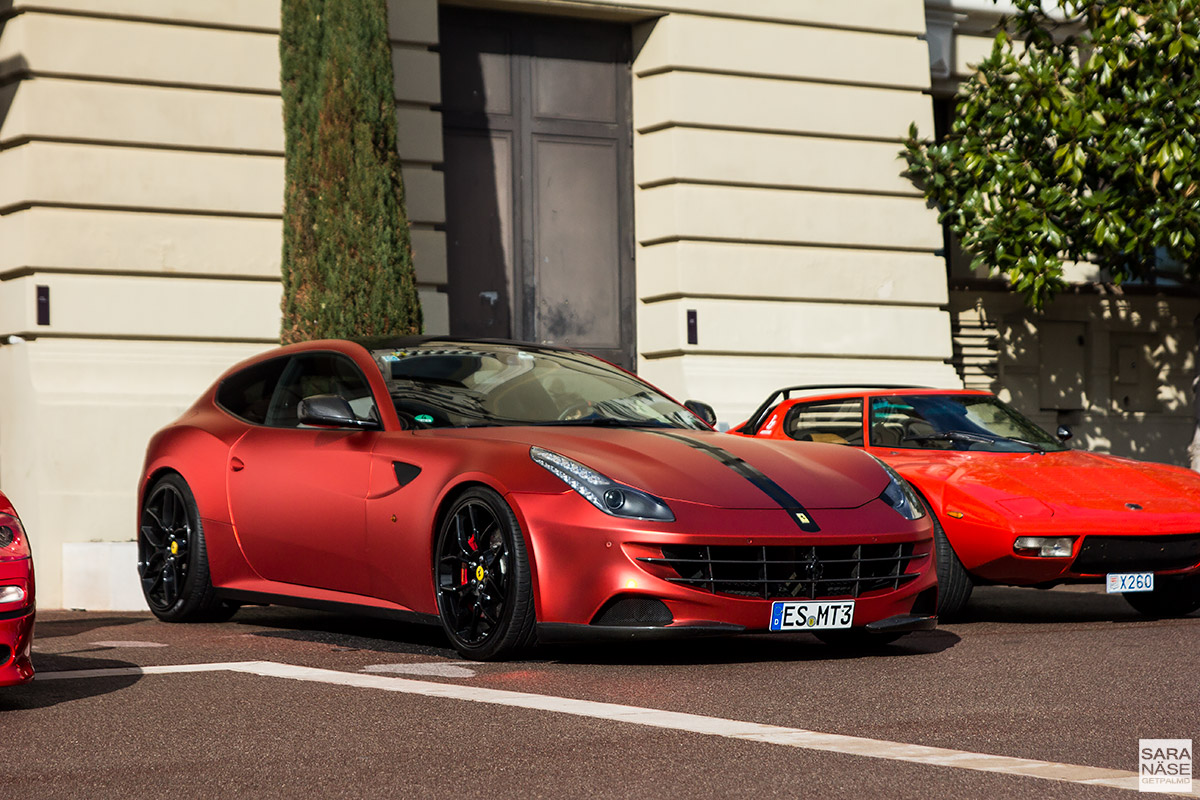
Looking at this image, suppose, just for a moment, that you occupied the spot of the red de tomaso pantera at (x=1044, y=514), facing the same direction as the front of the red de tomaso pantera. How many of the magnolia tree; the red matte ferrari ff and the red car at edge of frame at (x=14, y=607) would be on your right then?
2

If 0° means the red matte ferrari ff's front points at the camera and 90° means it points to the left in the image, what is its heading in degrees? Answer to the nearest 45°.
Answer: approximately 315°

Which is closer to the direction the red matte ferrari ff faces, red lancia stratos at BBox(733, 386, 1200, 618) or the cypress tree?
the red lancia stratos

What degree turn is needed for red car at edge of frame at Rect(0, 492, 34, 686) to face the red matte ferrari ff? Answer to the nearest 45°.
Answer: approximately 45° to its left

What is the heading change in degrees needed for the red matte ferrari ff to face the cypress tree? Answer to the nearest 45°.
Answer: approximately 135° to its left

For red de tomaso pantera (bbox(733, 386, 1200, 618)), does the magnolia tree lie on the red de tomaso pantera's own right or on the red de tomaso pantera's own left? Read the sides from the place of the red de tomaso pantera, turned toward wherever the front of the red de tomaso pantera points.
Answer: on the red de tomaso pantera's own left

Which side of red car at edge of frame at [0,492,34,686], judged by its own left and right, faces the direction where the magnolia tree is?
left

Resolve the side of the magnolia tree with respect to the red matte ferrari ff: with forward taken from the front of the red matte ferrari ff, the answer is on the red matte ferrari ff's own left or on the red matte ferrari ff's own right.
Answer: on the red matte ferrari ff's own left

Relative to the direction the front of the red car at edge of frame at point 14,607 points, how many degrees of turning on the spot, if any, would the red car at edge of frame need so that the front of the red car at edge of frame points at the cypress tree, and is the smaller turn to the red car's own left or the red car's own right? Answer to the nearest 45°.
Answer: approximately 135° to the red car's own left
